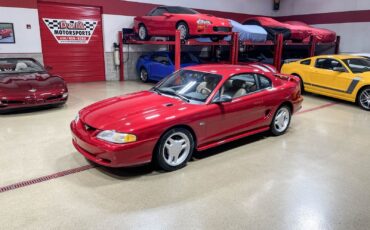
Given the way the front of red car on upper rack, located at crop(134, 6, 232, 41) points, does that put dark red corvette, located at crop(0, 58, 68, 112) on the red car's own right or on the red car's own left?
on the red car's own right

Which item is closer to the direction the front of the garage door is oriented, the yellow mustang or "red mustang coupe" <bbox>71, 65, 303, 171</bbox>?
the red mustang coupe

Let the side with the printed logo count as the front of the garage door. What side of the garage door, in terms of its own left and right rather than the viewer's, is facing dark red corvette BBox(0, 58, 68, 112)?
front

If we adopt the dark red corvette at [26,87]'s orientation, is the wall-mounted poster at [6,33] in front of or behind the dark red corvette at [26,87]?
behind

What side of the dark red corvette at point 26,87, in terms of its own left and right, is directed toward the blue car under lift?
left

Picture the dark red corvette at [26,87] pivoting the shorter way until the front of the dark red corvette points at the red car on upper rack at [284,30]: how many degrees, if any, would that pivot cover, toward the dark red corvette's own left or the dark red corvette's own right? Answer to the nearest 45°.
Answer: approximately 45° to the dark red corvette's own left

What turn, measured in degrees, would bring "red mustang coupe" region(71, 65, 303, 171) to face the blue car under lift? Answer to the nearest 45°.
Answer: approximately 135° to its right

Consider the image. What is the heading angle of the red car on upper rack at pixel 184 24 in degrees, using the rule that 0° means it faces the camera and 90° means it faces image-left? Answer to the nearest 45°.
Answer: approximately 315°

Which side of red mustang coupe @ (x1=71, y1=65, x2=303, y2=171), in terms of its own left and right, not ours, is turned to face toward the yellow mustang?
back

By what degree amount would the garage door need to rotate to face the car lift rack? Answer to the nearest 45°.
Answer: approximately 90° to its left
